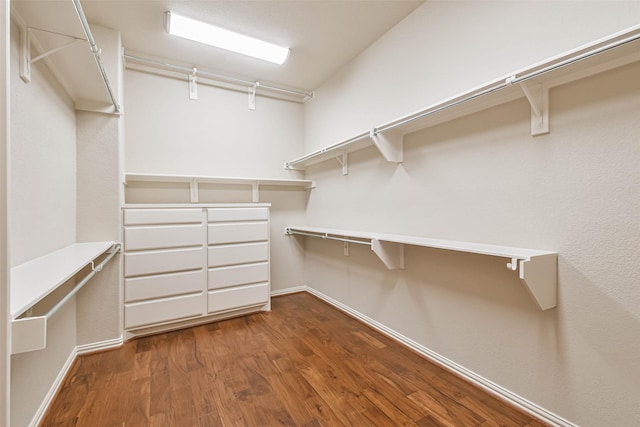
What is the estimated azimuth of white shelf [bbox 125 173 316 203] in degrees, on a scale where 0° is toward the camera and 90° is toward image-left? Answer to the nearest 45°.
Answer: approximately 0°

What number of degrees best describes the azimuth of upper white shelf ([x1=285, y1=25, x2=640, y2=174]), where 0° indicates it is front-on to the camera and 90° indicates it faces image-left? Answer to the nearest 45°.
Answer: approximately 45°

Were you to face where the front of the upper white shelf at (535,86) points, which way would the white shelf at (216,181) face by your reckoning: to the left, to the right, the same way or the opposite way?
to the left

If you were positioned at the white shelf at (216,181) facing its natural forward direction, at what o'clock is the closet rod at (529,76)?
The closet rod is roughly at 11 o'clock from the white shelf.

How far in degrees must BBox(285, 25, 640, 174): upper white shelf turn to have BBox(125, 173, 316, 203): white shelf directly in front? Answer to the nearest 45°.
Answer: approximately 45° to its right
